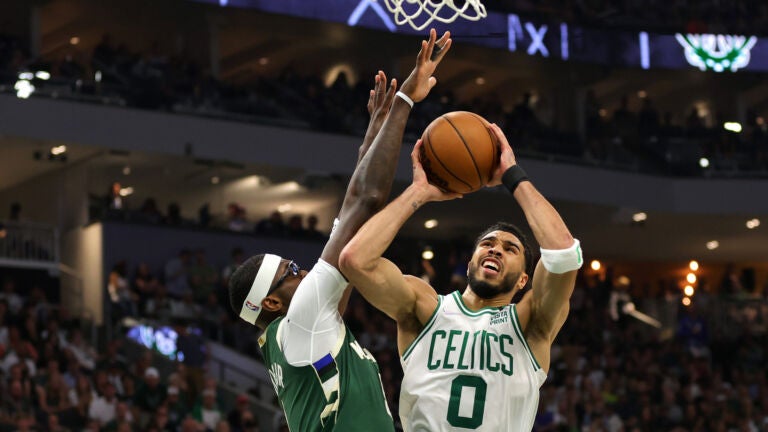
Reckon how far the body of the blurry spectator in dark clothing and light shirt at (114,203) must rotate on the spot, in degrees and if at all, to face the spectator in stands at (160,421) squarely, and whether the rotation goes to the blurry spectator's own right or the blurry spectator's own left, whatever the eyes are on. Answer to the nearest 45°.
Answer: approximately 45° to the blurry spectator's own right

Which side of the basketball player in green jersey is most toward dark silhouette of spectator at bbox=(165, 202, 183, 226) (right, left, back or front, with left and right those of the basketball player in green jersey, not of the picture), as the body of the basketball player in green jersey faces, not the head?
left

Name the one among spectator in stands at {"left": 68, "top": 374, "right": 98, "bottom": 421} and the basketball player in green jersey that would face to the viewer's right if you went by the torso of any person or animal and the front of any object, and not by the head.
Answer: the basketball player in green jersey

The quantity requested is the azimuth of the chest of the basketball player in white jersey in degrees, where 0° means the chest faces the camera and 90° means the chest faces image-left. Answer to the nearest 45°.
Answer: approximately 0°

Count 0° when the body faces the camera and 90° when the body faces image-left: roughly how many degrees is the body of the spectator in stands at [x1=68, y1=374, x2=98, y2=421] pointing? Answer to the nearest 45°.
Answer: approximately 0°

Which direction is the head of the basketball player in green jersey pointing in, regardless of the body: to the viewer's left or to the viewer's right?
to the viewer's right

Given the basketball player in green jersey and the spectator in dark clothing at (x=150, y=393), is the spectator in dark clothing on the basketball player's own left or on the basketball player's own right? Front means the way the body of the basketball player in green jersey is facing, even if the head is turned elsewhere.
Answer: on the basketball player's own left

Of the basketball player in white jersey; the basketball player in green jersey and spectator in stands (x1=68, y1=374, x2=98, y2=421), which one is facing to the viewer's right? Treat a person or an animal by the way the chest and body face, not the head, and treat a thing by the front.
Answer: the basketball player in green jersey

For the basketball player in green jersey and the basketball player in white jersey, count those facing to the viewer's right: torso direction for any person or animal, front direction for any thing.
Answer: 1

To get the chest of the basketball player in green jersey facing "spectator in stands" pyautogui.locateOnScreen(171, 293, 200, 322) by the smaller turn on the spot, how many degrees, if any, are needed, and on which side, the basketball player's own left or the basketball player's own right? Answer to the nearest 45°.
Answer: approximately 90° to the basketball player's own left

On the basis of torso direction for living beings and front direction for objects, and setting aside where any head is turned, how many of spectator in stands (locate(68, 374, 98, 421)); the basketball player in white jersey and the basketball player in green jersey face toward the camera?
2

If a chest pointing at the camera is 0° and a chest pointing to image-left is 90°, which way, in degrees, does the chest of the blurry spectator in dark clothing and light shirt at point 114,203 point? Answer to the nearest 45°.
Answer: approximately 315°

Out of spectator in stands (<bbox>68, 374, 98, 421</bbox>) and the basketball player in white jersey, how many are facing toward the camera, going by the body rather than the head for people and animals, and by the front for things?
2

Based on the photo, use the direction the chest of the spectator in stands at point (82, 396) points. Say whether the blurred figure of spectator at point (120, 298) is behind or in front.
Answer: behind

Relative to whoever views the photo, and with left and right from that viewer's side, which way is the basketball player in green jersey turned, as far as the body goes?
facing to the right of the viewer
